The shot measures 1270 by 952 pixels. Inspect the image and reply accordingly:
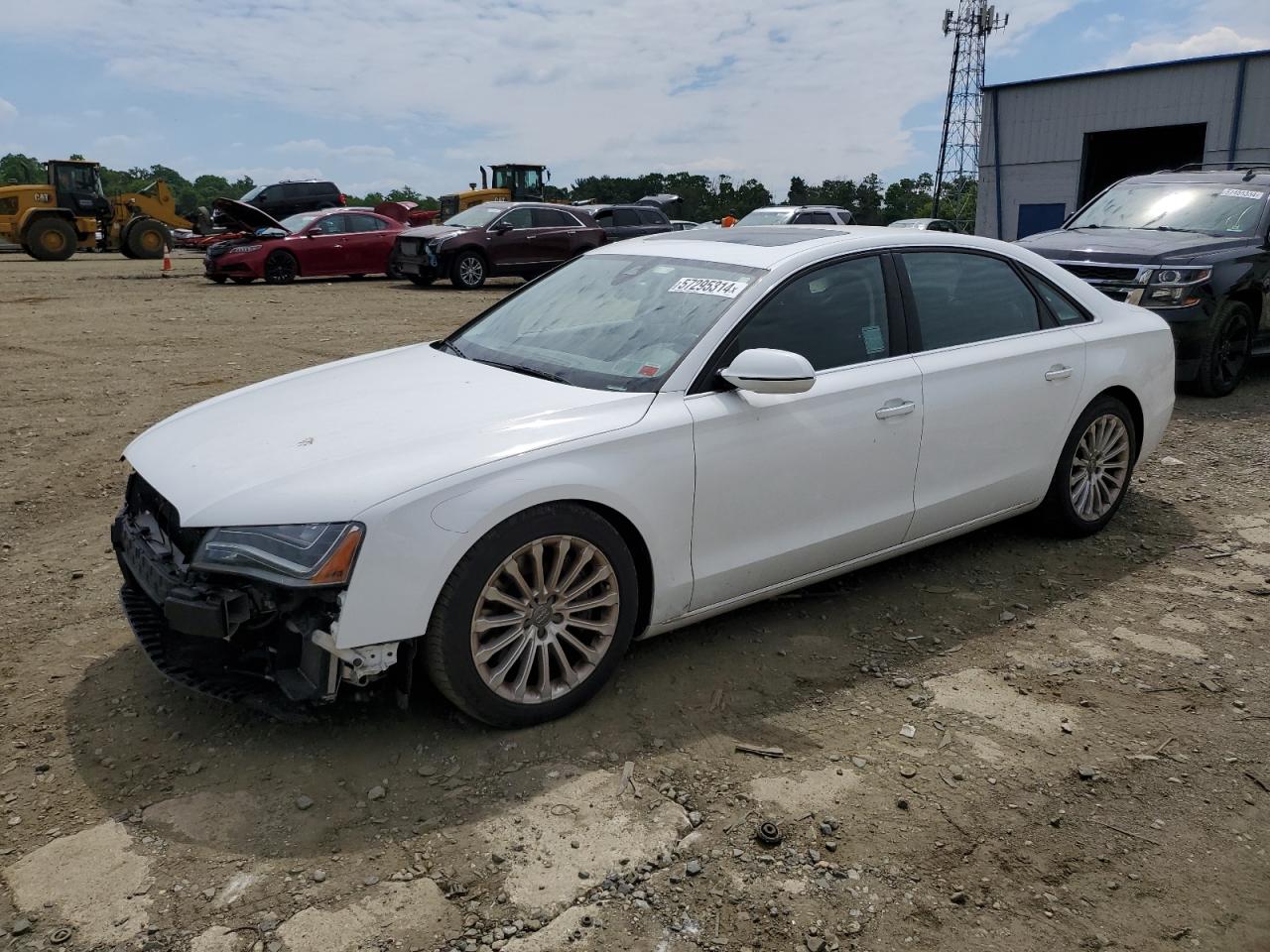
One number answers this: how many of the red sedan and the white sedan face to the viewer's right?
0

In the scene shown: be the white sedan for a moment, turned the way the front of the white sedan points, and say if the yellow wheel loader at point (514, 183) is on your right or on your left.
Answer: on your right

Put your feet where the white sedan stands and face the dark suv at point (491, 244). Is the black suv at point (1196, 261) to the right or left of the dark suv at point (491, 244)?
right

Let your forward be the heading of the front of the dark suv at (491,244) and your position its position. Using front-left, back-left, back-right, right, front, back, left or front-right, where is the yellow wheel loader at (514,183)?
back-right

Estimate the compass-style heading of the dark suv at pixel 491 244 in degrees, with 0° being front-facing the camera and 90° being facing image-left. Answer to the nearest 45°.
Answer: approximately 45°

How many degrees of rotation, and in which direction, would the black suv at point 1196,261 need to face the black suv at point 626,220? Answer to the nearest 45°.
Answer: approximately 90° to its right

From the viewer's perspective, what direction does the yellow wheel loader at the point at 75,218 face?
to the viewer's right

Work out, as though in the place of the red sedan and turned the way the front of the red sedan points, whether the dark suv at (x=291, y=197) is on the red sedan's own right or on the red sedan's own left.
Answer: on the red sedan's own right

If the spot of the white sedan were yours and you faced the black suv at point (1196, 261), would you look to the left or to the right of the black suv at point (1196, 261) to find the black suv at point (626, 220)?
left
